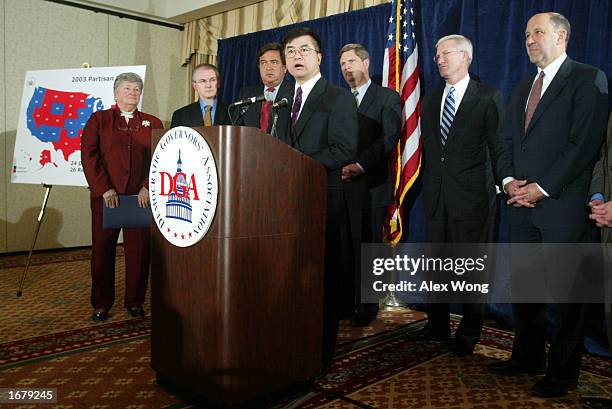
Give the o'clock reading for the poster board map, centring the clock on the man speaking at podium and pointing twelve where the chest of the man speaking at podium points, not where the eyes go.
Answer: The poster board map is roughly at 3 o'clock from the man speaking at podium.

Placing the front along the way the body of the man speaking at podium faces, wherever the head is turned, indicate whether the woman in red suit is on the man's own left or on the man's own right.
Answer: on the man's own right

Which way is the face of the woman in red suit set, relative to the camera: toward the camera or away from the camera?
toward the camera

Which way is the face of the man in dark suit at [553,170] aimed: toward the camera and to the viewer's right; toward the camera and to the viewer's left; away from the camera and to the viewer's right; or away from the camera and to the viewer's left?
toward the camera and to the viewer's left

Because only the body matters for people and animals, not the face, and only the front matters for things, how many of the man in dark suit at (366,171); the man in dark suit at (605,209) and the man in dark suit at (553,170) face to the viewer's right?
0

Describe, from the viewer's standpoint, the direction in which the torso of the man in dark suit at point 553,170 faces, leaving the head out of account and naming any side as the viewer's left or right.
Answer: facing the viewer and to the left of the viewer

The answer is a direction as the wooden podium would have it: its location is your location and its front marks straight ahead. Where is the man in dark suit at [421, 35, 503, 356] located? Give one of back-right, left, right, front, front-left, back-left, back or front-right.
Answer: back

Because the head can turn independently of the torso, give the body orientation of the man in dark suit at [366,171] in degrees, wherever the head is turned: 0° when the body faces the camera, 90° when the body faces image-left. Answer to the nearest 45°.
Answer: approximately 45°

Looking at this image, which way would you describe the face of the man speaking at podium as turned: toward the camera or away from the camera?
toward the camera

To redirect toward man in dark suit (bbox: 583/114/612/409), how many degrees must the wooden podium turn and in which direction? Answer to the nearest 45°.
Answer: approximately 135° to its left

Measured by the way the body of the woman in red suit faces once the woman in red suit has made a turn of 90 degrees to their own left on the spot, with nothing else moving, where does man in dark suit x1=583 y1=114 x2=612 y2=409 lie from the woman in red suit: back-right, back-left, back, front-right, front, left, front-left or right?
front-right

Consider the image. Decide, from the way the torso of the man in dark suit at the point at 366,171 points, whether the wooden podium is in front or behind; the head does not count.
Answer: in front

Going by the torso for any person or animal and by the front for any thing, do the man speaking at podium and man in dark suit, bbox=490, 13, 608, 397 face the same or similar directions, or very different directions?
same or similar directions

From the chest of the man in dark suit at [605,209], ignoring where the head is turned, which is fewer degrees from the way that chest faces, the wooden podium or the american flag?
the wooden podium

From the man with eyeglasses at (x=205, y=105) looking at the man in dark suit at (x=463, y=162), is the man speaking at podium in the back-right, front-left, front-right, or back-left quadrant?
front-right

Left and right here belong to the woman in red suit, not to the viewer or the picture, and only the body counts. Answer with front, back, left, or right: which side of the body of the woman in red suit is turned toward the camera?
front

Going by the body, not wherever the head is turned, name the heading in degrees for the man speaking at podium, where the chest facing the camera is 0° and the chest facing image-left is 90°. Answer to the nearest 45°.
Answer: approximately 45°

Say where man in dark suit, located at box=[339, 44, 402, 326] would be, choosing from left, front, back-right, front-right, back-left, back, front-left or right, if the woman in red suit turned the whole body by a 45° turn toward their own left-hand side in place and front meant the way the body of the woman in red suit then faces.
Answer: front-left
